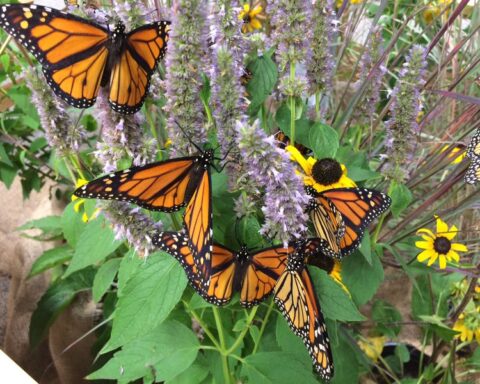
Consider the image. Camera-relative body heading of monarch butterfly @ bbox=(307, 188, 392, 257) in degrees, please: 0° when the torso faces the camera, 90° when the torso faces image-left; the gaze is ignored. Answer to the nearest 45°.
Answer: approximately 135°

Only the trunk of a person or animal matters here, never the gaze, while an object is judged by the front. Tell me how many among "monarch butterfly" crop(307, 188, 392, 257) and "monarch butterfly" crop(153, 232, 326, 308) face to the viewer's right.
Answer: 0

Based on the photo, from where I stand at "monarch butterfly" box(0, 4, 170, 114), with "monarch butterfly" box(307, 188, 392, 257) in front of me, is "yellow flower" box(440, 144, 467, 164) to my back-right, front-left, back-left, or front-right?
front-left

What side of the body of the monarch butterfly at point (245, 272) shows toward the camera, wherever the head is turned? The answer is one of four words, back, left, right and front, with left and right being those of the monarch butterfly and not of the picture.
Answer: back

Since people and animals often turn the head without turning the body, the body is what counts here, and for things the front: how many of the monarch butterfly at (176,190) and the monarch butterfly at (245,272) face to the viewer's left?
0

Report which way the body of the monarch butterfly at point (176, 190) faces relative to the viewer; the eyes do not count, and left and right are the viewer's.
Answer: facing away from the viewer and to the right of the viewer

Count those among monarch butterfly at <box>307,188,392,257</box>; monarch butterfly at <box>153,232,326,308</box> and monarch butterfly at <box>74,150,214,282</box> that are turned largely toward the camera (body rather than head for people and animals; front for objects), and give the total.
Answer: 0

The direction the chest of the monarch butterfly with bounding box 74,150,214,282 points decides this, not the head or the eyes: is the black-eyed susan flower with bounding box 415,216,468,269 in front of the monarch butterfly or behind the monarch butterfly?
in front
